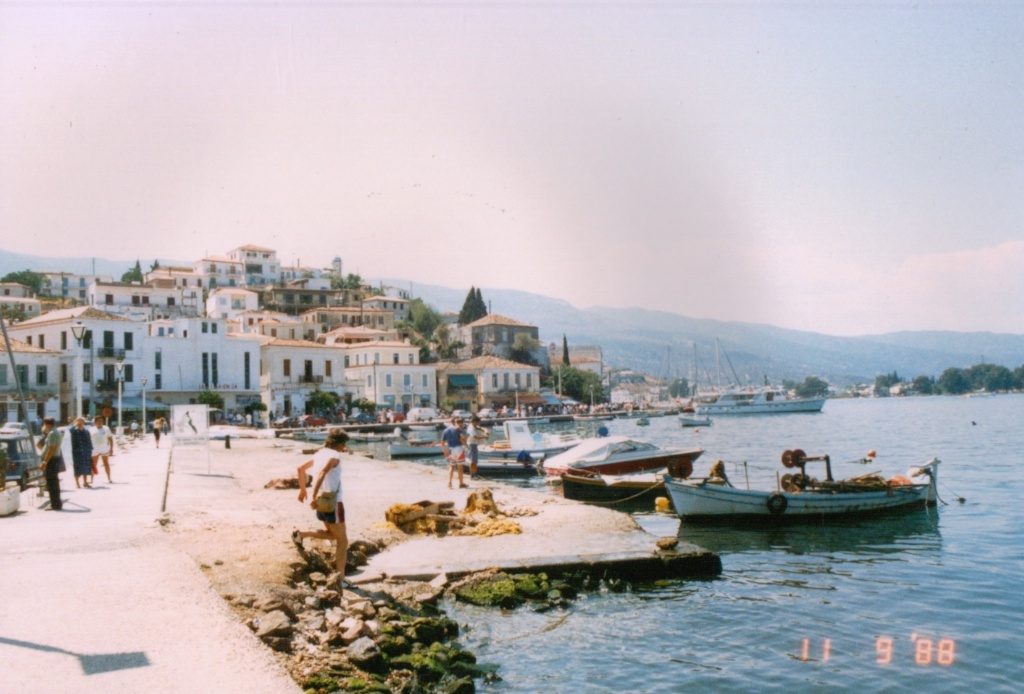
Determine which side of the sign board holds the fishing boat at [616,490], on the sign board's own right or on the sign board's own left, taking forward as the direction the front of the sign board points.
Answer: on the sign board's own left
